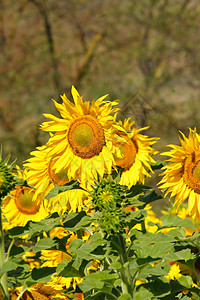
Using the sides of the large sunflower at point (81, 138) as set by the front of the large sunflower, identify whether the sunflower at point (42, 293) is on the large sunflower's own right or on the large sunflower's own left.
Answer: on the large sunflower's own right

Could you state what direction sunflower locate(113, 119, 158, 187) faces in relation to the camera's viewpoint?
facing the viewer and to the left of the viewer

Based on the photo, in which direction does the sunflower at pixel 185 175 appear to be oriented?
toward the camera

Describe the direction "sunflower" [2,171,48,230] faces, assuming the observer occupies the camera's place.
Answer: facing the viewer

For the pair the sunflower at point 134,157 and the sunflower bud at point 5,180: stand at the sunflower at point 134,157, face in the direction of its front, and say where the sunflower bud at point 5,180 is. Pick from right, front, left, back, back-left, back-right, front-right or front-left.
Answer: front
